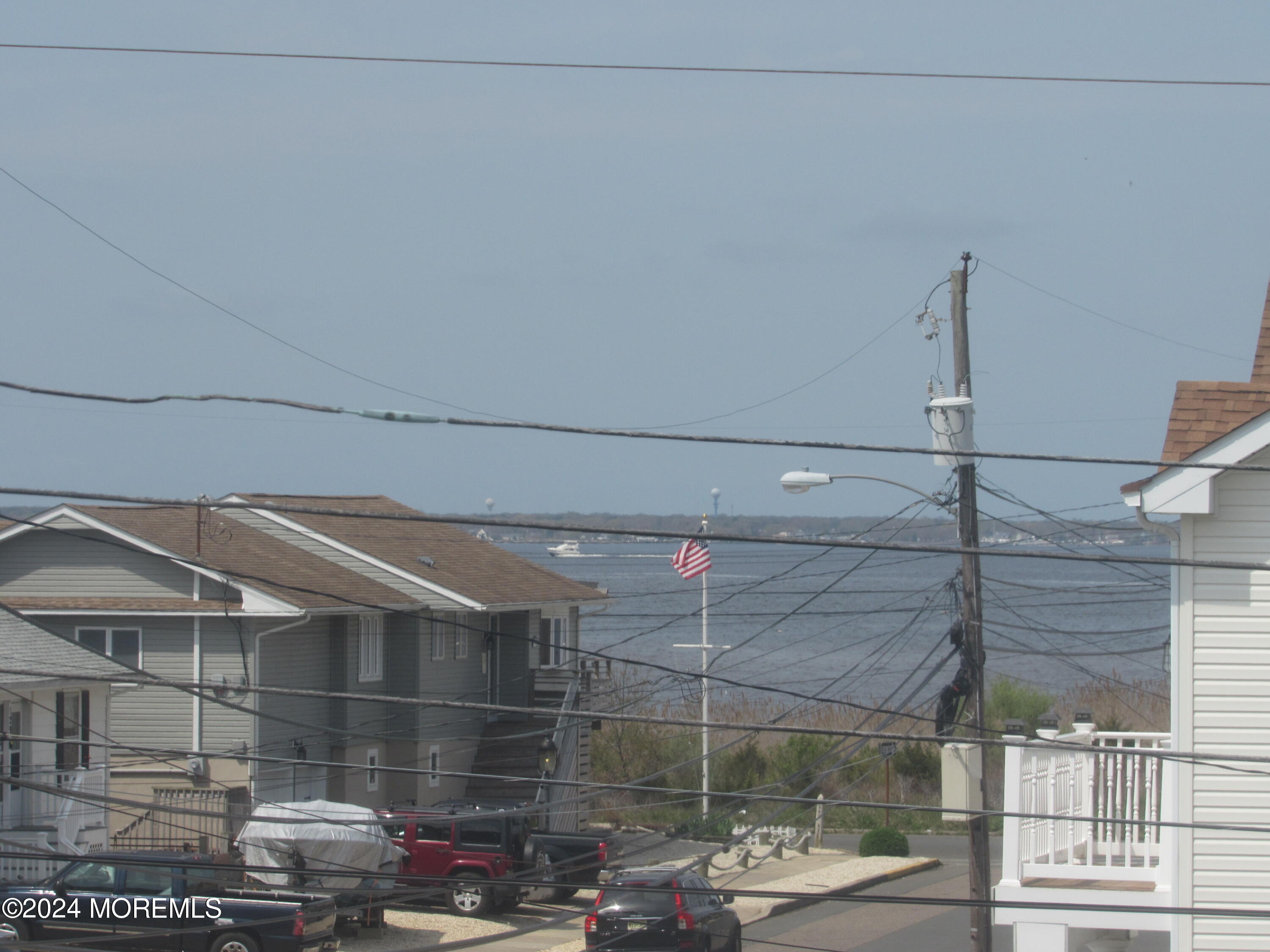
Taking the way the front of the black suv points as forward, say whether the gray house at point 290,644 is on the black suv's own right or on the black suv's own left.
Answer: on the black suv's own left

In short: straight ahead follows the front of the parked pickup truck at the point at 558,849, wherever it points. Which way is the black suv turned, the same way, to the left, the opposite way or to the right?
to the right

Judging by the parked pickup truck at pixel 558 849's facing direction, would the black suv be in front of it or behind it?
behind

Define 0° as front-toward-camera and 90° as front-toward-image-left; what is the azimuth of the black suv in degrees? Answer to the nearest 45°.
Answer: approximately 225°

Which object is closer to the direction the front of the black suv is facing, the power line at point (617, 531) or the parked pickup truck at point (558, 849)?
the parked pickup truck

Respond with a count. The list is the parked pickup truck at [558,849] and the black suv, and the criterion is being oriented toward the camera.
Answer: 0

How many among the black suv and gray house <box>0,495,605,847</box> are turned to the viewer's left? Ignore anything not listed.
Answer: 0

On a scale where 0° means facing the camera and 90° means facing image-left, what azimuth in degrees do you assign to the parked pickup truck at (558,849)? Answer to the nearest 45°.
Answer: approximately 135°

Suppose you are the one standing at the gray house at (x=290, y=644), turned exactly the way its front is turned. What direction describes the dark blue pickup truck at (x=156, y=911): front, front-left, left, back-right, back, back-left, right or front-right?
front-right

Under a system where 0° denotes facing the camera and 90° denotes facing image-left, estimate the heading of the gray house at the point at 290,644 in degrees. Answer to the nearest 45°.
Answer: approximately 315°
